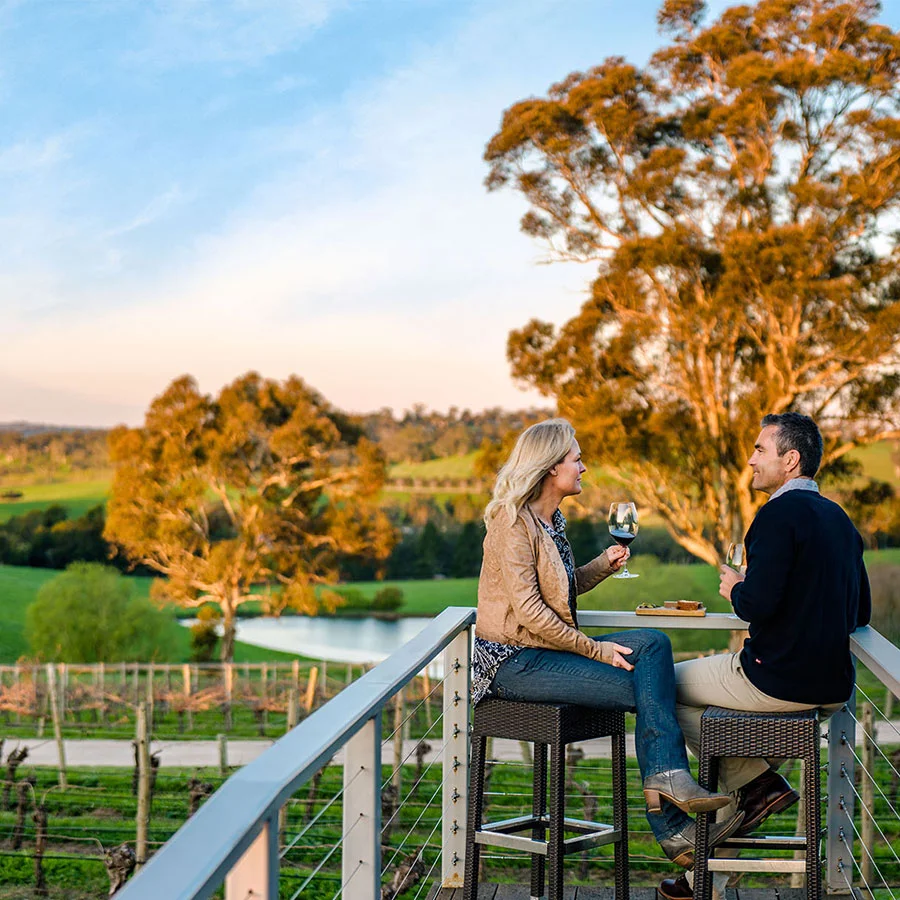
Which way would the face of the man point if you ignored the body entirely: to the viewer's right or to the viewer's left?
to the viewer's left

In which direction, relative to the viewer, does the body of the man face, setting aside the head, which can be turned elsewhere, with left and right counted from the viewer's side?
facing away from the viewer and to the left of the viewer

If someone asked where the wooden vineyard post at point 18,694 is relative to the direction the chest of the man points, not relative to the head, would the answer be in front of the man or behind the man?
in front

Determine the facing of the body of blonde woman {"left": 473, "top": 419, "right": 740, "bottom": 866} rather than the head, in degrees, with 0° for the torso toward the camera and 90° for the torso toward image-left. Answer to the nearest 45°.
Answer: approximately 270°

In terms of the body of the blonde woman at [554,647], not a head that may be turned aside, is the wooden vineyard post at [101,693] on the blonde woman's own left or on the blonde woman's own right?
on the blonde woman's own left

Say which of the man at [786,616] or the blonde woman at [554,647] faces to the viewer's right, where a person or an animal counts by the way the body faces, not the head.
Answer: the blonde woman

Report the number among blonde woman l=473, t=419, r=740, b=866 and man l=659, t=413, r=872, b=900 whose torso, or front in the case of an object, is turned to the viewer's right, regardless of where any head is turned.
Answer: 1

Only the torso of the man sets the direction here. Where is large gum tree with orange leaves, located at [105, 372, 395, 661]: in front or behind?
in front

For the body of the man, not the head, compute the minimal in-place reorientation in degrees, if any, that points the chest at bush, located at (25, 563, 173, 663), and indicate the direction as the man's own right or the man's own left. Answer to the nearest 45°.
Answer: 0° — they already face it
